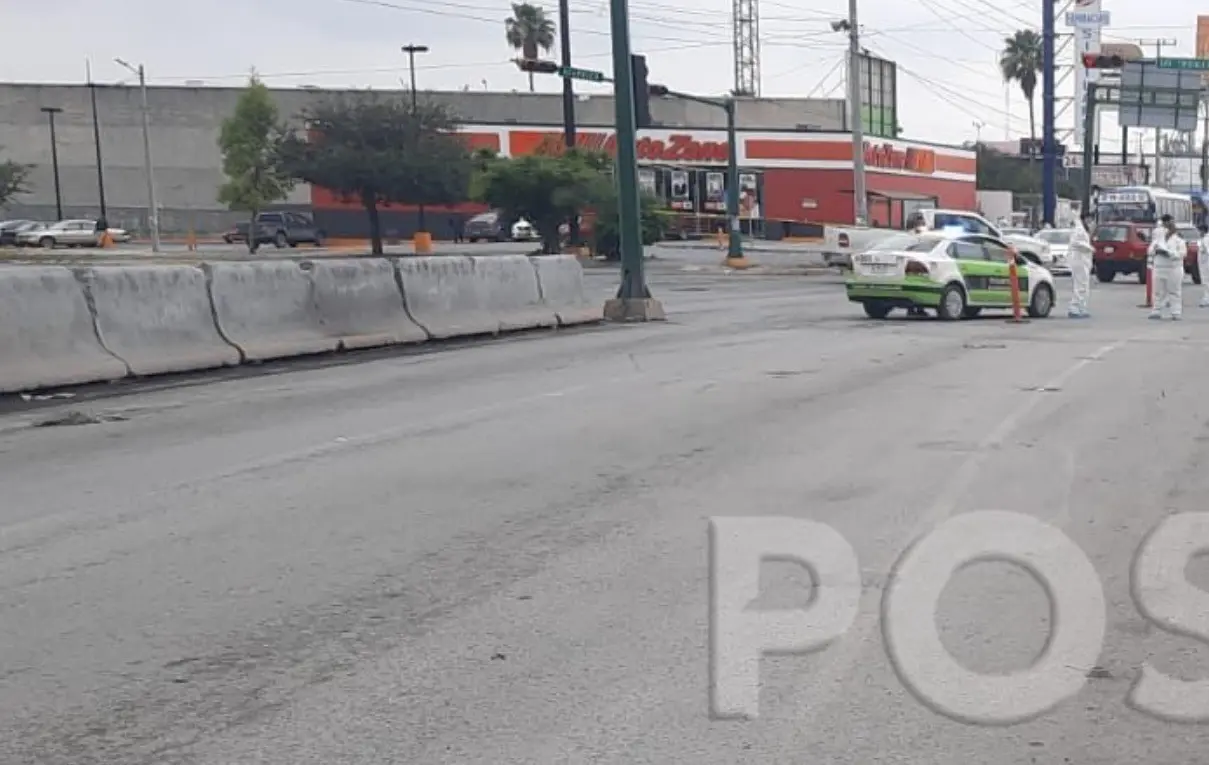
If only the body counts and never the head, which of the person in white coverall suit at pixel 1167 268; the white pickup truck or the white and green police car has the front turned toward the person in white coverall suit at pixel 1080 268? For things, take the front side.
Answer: the white and green police car

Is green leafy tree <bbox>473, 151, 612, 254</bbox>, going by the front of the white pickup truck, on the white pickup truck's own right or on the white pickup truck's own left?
on the white pickup truck's own left

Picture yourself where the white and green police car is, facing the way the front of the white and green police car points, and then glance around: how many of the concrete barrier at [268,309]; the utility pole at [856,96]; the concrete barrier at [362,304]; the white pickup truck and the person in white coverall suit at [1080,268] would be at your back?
2

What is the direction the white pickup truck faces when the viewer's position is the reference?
facing away from the viewer and to the right of the viewer

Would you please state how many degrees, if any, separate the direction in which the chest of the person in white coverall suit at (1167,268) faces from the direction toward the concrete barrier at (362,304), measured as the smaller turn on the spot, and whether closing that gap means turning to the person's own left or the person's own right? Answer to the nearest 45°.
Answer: approximately 45° to the person's own right

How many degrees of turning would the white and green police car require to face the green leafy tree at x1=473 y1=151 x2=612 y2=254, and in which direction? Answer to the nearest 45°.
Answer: approximately 90° to its left

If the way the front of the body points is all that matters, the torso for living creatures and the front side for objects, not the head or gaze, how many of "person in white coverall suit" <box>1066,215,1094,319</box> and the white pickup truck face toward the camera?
0

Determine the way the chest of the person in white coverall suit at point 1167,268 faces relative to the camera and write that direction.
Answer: toward the camera

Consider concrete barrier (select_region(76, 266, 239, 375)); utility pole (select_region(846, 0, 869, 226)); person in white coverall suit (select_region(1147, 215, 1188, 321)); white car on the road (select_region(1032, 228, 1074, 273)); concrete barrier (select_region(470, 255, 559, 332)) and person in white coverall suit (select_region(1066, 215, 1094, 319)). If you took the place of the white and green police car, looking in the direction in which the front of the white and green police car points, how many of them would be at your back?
2

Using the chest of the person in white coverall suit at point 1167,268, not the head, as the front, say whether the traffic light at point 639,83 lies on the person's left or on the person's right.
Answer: on the person's right
